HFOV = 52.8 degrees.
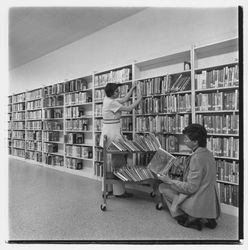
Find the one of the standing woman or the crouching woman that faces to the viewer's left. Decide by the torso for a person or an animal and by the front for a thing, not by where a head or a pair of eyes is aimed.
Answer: the crouching woman

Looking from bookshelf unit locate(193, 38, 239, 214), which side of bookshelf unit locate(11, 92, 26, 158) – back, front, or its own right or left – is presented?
left

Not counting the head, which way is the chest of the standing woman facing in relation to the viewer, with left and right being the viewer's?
facing to the right of the viewer

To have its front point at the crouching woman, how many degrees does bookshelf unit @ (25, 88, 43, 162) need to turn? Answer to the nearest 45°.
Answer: approximately 45° to its left

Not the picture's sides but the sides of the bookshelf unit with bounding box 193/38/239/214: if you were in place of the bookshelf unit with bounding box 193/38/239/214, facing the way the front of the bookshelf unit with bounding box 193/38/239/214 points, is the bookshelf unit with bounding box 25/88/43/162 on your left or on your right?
on your right

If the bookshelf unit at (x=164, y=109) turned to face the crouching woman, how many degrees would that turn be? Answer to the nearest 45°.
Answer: approximately 45° to its left

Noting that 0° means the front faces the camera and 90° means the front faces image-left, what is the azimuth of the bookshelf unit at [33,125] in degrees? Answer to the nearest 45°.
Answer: approximately 45°

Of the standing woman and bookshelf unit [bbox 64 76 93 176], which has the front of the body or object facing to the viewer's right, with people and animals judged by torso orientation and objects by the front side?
the standing woman
